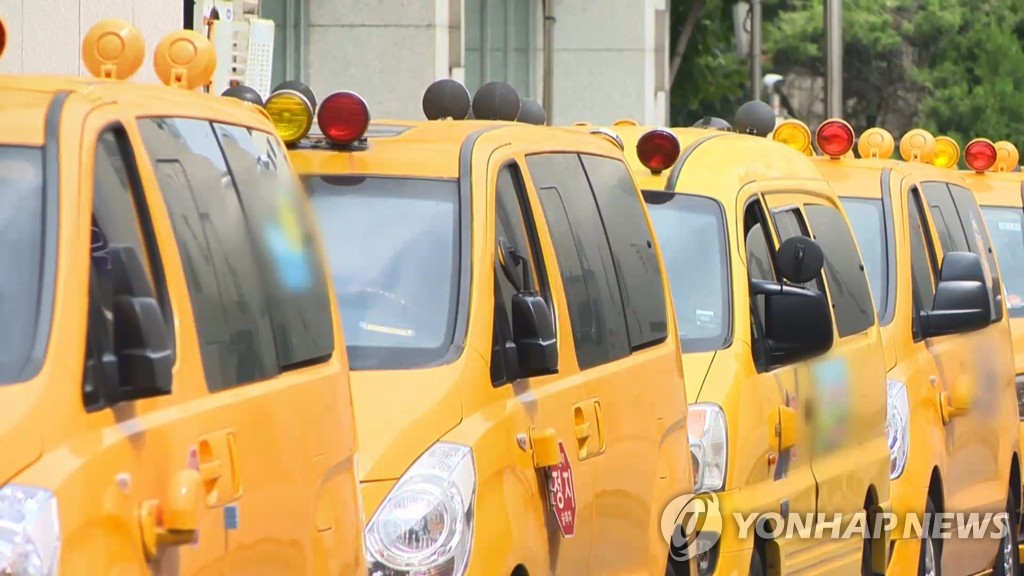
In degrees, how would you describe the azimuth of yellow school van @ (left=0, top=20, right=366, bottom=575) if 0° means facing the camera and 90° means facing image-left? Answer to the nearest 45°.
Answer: approximately 45°

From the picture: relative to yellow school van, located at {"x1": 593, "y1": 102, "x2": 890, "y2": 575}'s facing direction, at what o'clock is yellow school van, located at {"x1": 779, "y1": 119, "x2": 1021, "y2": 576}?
yellow school van, located at {"x1": 779, "y1": 119, "x2": 1021, "y2": 576} is roughly at 5 o'clock from yellow school van, located at {"x1": 593, "y1": 102, "x2": 890, "y2": 575}.

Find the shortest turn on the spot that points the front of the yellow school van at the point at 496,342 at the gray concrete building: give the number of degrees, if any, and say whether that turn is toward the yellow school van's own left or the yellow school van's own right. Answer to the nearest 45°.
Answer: approximately 135° to the yellow school van's own right

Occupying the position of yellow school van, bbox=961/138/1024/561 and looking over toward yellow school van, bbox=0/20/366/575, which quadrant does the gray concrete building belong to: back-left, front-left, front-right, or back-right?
back-right

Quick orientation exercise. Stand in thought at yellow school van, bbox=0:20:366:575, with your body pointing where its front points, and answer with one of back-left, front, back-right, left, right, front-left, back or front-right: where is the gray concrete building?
back-right

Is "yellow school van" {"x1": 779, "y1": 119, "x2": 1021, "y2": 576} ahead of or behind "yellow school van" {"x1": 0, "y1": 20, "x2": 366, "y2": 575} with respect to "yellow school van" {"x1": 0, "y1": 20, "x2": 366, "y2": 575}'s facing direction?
behind

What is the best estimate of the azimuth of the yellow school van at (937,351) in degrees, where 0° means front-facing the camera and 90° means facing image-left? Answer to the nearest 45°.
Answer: approximately 45°

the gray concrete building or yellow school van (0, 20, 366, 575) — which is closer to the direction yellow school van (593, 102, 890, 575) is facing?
the yellow school van
